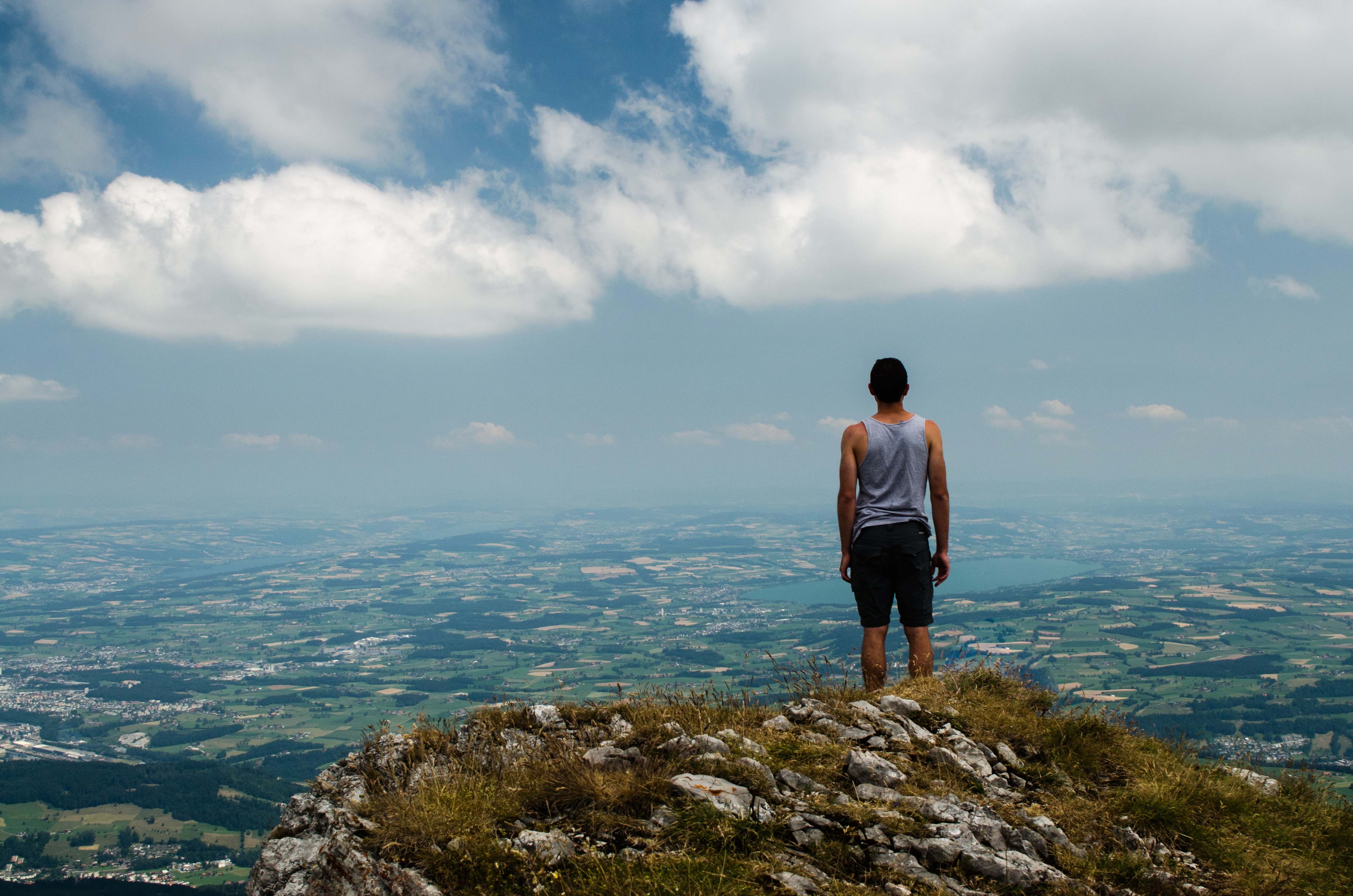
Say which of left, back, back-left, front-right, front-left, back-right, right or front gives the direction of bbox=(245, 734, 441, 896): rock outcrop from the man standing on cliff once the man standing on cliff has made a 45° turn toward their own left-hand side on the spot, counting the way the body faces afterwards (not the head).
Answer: left

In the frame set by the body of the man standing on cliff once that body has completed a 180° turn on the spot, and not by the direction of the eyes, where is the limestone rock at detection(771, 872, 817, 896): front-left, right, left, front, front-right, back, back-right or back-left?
front

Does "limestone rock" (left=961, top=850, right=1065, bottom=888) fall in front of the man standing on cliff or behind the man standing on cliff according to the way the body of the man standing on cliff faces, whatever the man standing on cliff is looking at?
behind

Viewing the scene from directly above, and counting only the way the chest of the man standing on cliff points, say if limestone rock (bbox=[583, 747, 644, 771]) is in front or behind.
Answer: behind

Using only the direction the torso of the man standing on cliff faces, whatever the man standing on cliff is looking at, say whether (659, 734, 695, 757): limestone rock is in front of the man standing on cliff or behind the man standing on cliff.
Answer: behind

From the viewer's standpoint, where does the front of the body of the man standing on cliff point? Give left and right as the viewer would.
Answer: facing away from the viewer

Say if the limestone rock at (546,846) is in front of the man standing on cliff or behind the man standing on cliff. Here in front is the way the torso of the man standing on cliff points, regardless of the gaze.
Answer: behind

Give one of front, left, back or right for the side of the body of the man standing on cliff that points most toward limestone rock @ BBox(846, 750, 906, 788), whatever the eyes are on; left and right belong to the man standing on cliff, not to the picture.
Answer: back

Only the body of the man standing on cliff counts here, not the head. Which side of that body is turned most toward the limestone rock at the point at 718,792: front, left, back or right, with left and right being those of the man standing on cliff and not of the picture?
back

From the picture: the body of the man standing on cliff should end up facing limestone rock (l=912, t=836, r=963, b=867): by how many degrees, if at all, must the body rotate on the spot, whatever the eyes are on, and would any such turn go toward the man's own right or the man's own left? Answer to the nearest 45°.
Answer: approximately 180°

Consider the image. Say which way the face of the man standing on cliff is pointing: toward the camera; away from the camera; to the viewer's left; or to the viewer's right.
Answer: away from the camera

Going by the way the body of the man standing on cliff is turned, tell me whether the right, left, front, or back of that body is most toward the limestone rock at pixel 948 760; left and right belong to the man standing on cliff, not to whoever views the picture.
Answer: back

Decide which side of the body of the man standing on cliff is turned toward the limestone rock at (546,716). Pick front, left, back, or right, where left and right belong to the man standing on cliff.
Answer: left
